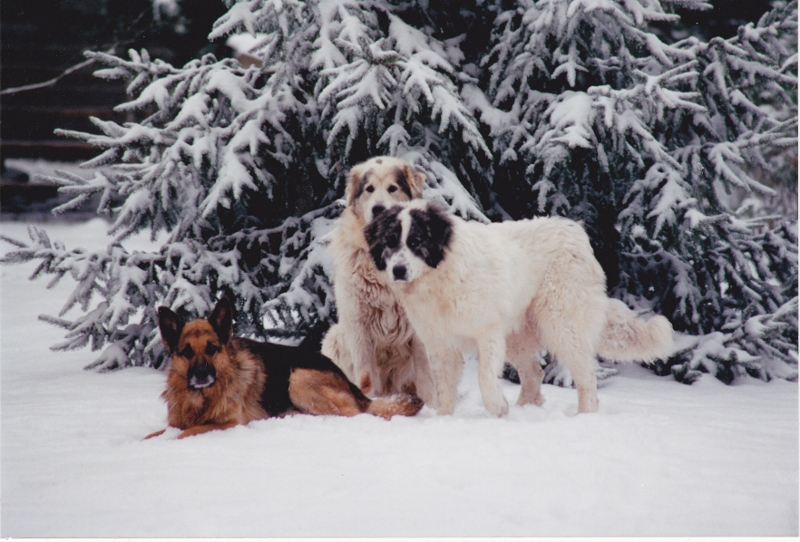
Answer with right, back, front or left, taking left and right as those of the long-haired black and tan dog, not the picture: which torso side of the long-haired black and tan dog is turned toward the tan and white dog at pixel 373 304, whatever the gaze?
back

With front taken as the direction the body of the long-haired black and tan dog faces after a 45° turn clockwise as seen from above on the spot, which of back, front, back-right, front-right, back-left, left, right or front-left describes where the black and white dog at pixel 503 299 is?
back

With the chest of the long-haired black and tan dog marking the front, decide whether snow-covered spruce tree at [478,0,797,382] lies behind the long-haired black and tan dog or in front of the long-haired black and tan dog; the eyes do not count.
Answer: behind

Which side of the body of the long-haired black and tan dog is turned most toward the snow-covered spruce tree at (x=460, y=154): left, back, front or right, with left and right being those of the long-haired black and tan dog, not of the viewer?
back

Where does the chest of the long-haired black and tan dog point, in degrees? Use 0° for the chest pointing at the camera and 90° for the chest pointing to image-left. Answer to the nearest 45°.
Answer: approximately 45°
